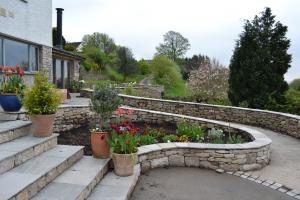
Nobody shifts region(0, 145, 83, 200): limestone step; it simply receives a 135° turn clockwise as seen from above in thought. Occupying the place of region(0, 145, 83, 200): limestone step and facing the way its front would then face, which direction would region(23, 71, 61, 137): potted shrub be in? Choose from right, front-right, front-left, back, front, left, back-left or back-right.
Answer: right

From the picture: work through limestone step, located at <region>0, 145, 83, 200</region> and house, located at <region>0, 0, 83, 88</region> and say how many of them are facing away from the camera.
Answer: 0

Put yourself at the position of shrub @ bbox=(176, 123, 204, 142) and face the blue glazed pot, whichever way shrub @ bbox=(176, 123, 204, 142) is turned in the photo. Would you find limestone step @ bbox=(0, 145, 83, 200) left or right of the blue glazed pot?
left

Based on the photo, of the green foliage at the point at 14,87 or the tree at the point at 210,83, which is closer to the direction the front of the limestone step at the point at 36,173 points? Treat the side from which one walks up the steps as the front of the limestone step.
the tree

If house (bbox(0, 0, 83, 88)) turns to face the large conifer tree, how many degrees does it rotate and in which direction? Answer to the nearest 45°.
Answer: approximately 45° to its left

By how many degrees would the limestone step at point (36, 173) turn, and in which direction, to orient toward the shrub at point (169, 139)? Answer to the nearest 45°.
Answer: approximately 90° to its left

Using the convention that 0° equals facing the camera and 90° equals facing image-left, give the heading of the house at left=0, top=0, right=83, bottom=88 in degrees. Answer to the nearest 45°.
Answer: approximately 315°

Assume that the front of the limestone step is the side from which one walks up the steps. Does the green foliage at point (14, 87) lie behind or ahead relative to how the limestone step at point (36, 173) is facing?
behind

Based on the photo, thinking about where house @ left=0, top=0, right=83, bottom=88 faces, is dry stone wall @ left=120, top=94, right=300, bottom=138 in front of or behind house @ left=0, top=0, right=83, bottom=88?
in front

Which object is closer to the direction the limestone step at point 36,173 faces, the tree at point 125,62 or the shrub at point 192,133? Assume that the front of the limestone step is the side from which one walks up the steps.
the shrub

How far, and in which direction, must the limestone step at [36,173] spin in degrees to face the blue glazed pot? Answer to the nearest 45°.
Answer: approximately 135° to its left

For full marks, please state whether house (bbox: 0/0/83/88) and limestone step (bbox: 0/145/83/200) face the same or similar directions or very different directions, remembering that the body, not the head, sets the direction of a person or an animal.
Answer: same or similar directions

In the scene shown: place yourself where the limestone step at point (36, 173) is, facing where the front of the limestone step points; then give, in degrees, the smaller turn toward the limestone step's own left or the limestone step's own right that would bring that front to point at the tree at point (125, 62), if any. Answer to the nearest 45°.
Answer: approximately 135° to the limestone step's own left

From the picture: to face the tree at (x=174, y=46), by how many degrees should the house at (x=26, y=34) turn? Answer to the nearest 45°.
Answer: approximately 90° to its left

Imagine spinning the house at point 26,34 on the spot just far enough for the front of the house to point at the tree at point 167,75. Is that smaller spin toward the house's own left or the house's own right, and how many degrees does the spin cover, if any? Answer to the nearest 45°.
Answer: approximately 90° to the house's own left

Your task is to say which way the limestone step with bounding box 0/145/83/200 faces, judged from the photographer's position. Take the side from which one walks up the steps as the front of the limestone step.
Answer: facing the viewer and to the right of the viewer

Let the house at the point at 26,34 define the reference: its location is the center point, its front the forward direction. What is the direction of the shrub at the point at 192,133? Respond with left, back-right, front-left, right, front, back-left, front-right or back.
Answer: front
